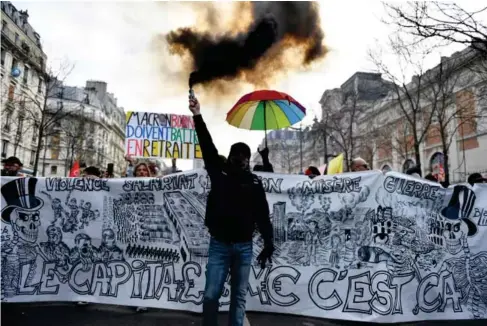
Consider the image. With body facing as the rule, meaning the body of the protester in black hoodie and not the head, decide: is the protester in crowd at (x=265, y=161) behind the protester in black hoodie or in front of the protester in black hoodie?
behind

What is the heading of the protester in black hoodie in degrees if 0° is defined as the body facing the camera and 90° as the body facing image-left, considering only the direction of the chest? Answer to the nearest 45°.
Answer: approximately 0°

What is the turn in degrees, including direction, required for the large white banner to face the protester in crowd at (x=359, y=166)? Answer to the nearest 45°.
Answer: approximately 135° to its left

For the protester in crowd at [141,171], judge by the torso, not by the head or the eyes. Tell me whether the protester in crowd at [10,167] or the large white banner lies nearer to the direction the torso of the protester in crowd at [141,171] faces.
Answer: the large white banner

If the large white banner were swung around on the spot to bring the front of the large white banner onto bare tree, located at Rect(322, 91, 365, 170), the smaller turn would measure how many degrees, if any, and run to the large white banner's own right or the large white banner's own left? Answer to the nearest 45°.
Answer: approximately 180°

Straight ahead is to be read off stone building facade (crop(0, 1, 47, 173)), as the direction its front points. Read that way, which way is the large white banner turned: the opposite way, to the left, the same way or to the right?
to the right

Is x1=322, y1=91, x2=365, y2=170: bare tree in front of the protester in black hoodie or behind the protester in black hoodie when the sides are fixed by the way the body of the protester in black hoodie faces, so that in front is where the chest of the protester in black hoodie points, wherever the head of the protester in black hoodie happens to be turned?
behind

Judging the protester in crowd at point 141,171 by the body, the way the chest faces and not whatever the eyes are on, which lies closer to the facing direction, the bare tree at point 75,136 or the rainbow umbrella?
the rainbow umbrella

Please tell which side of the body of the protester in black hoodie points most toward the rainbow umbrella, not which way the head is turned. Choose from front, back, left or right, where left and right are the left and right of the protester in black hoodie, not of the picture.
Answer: back

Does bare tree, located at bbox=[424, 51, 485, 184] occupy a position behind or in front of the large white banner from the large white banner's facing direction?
behind
